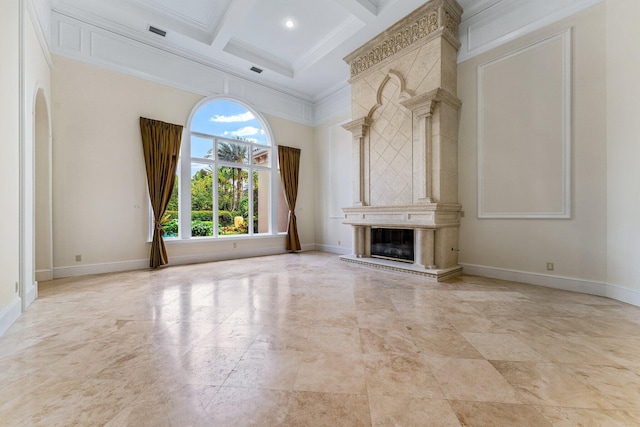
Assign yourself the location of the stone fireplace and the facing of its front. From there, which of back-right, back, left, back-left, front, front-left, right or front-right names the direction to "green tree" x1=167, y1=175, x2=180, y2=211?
front-right

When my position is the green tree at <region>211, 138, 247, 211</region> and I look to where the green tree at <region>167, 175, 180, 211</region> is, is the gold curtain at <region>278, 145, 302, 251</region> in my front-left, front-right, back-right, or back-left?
back-left

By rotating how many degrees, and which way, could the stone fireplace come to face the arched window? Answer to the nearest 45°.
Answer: approximately 45° to its right

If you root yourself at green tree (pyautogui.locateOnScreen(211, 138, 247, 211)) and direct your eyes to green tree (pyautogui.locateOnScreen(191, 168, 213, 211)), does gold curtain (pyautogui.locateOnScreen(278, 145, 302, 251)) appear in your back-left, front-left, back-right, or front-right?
back-left

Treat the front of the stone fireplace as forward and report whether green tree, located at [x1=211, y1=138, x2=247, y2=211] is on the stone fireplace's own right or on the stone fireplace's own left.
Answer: on the stone fireplace's own right

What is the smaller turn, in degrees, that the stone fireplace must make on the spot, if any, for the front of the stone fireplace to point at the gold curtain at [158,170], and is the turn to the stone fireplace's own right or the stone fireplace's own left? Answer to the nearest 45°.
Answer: approximately 45° to the stone fireplace's own right

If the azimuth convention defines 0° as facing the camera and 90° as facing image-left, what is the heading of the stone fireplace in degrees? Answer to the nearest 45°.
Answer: approximately 45°

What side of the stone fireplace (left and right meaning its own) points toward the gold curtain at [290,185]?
right
